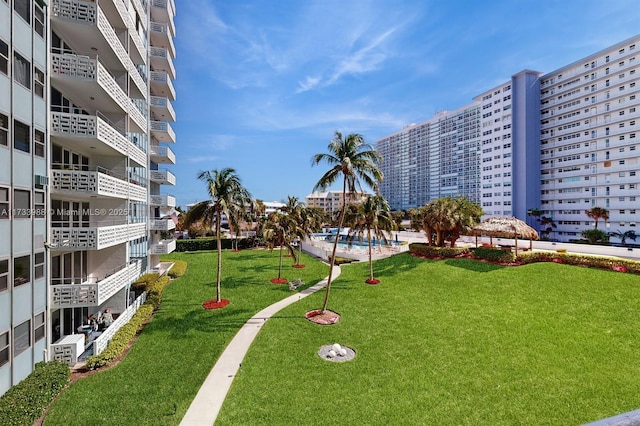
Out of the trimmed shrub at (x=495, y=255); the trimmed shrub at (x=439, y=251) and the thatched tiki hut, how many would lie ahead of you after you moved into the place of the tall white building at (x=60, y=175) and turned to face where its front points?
3

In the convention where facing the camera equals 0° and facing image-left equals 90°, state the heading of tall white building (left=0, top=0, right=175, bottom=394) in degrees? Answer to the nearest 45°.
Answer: approximately 270°

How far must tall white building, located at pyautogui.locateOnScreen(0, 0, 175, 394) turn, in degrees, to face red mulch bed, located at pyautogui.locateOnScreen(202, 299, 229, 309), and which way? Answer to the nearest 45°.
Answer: approximately 45° to its left

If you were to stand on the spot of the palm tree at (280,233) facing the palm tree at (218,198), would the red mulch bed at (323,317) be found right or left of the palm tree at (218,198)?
left

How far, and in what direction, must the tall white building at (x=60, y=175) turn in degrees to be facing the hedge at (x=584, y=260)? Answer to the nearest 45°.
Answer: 0° — it already faces it

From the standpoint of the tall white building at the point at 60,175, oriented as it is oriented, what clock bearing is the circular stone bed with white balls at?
The circular stone bed with white balls is roughly at 1 o'clock from the tall white building.
